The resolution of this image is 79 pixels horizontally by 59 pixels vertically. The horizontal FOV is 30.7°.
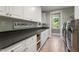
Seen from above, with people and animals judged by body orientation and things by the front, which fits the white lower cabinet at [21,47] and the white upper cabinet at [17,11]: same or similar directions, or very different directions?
same or similar directions

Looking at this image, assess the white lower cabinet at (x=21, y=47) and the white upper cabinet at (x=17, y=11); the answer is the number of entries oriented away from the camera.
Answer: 0

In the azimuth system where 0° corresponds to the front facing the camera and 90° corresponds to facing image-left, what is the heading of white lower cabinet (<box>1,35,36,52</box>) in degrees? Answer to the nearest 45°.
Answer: approximately 315°

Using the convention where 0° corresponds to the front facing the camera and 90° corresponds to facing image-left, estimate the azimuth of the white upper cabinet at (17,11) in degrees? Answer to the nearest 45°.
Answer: approximately 315°
